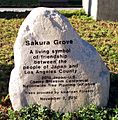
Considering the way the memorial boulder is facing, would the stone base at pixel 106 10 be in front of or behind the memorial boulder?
behind

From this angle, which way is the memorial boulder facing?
toward the camera
